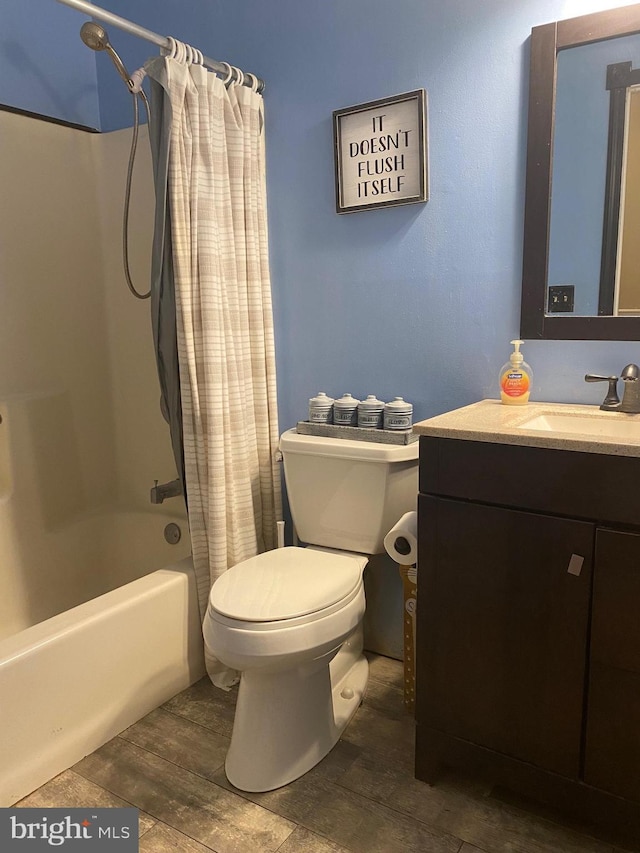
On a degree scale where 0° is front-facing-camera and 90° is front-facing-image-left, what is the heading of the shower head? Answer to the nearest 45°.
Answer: approximately 45°

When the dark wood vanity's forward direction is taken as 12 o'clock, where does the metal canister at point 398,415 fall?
The metal canister is roughly at 3 o'clock from the dark wood vanity.

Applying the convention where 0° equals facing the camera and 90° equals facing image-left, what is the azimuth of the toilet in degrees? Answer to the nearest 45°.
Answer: approximately 45°

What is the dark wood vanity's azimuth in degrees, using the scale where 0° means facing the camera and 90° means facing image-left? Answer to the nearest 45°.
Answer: approximately 45°

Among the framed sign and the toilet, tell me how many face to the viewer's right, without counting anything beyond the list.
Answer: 0
